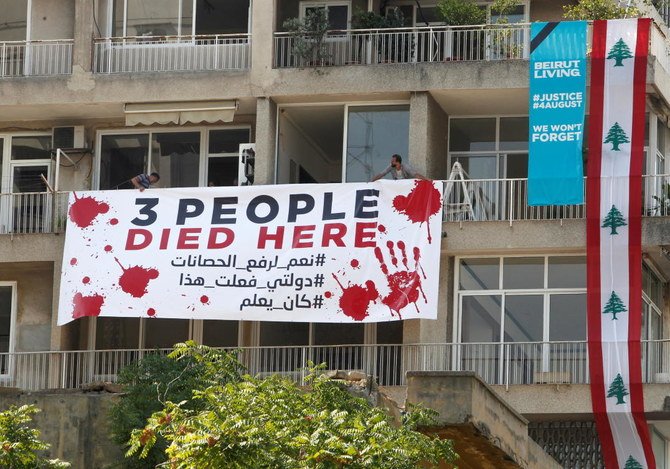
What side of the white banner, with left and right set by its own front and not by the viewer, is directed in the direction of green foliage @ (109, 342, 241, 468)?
front

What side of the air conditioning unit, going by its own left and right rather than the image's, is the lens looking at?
front

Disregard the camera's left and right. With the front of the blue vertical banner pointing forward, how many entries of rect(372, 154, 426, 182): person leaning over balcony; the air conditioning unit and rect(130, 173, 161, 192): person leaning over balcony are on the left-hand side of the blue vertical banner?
0

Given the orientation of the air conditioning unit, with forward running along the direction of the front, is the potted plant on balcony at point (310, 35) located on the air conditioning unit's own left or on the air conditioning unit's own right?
on the air conditioning unit's own left

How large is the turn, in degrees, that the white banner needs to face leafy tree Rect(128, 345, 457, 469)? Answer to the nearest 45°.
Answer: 0° — it already faces it

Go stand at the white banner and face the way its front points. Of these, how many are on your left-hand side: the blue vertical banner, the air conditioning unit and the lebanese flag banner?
2

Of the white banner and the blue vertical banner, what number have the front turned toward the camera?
2

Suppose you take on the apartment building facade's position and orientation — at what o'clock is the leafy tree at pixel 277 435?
The leafy tree is roughly at 12 o'clock from the apartment building facade.

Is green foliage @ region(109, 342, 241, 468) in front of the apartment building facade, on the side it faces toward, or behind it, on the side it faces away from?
in front

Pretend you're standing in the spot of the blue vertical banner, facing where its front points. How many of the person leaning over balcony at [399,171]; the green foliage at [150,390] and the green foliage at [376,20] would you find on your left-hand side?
0

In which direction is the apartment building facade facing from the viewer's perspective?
toward the camera

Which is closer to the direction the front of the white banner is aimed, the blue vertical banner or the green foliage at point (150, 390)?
the green foliage

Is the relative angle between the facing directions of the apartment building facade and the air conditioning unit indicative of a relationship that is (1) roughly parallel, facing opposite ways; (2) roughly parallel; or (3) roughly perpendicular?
roughly parallel

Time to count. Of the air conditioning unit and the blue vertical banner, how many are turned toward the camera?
2

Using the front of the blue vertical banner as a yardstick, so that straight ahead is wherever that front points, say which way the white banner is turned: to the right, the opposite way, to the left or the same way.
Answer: the same way

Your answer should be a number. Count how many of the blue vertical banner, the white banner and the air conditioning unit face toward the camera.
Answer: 3

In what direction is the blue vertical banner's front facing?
toward the camera
